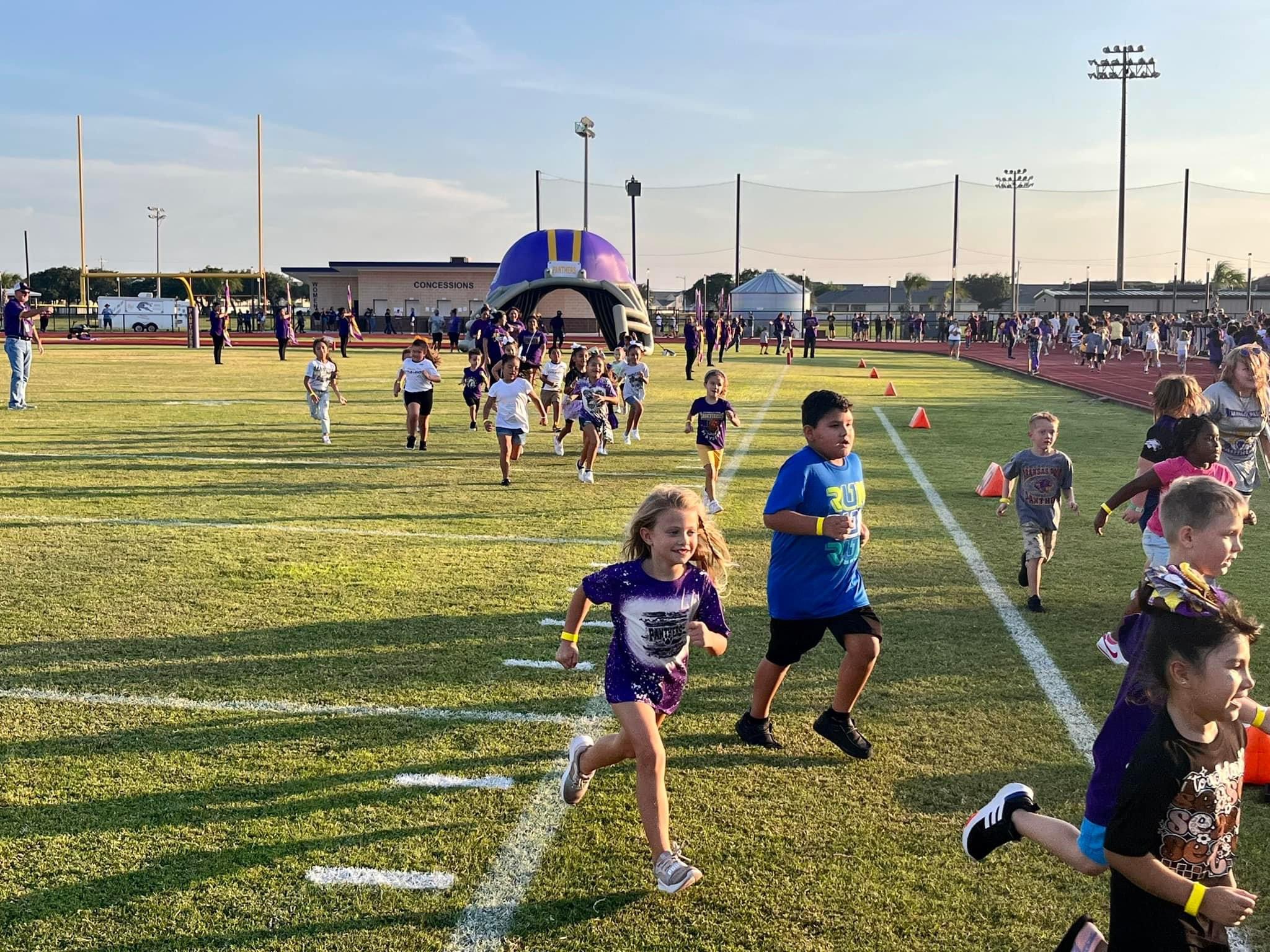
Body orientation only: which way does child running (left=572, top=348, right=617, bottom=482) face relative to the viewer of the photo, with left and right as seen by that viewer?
facing the viewer

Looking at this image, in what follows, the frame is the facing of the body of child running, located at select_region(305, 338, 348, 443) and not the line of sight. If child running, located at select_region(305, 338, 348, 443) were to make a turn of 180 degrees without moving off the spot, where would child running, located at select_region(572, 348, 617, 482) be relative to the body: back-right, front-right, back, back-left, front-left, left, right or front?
back-right

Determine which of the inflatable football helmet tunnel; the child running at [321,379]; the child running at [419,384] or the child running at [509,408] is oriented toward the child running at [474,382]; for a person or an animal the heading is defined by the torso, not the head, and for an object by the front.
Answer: the inflatable football helmet tunnel

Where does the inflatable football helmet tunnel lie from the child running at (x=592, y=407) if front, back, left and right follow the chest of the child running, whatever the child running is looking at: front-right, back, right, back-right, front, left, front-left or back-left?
back

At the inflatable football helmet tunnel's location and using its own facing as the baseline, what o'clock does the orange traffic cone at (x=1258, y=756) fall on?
The orange traffic cone is roughly at 12 o'clock from the inflatable football helmet tunnel.

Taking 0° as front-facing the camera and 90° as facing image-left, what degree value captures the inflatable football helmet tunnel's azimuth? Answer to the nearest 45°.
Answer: approximately 0°

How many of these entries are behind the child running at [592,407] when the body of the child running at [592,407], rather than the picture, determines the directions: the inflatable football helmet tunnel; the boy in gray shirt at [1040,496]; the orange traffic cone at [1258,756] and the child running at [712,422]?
1

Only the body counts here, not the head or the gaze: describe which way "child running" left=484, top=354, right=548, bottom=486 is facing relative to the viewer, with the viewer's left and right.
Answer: facing the viewer

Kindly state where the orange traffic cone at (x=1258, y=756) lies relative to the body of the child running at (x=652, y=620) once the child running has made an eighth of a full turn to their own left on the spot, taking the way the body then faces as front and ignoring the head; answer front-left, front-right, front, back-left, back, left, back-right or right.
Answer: front

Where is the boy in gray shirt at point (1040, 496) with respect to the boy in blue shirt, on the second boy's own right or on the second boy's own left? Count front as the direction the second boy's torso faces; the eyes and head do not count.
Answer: on the second boy's own left

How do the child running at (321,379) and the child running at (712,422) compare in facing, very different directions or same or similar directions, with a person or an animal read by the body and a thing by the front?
same or similar directions

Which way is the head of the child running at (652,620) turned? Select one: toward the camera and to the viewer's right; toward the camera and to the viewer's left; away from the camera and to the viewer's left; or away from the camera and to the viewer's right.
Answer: toward the camera and to the viewer's right

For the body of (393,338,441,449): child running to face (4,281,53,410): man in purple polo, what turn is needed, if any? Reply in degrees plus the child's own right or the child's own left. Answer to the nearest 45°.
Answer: approximately 135° to the child's own right

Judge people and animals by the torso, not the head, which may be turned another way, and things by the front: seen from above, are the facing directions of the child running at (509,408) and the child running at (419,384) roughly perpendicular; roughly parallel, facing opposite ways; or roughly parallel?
roughly parallel

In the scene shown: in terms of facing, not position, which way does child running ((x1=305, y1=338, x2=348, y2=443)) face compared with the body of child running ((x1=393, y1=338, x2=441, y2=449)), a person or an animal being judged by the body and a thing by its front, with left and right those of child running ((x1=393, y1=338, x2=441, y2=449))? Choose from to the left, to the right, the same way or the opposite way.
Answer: the same way

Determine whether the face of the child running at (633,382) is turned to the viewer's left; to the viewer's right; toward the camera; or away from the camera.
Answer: toward the camera

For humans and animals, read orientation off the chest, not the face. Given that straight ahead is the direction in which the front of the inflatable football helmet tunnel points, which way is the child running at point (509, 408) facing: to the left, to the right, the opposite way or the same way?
the same way

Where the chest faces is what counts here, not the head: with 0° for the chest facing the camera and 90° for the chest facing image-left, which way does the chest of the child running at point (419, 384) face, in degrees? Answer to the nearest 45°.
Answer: approximately 0°

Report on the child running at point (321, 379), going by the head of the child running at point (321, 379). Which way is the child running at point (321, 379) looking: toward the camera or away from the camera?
toward the camera
